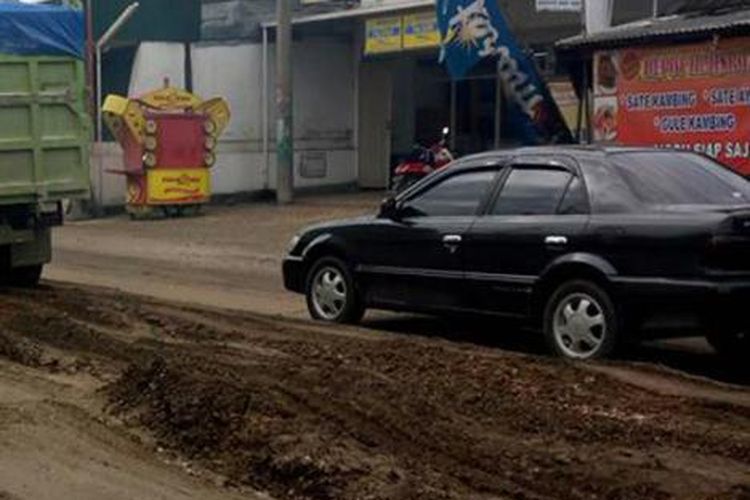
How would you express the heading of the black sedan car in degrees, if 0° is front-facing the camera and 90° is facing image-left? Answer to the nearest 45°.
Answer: approximately 135°

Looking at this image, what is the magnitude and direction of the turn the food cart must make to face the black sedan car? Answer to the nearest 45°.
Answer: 0° — it already faces it

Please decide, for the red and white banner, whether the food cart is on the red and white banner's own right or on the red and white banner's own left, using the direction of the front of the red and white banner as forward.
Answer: on the red and white banner's own right

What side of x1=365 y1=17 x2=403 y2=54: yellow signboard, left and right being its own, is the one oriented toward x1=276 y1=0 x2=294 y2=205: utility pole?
right

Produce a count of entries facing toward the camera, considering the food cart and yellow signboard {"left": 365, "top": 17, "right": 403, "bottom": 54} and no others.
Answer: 2

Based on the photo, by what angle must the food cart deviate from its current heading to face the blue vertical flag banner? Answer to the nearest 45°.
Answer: approximately 45° to its left

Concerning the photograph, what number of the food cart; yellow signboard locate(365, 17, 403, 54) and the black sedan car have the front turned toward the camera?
2
